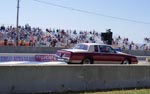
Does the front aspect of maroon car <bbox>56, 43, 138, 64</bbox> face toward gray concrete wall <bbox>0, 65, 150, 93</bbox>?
no

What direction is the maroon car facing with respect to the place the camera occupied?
facing away from the viewer and to the right of the viewer
